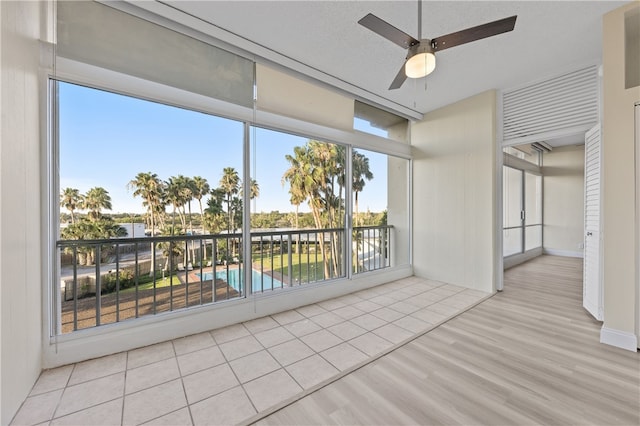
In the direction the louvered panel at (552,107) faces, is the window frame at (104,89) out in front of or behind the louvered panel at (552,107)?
in front

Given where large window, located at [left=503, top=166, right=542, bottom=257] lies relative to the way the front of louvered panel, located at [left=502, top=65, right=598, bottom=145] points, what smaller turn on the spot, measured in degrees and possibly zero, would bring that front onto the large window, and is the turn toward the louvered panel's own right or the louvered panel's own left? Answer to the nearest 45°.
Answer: approximately 135° to the louvered panel's own right

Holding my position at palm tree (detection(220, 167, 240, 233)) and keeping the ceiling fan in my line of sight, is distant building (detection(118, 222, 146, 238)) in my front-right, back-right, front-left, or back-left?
back-right

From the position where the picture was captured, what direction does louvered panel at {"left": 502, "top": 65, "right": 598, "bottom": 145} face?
facing the viewer and to the left of the viewer

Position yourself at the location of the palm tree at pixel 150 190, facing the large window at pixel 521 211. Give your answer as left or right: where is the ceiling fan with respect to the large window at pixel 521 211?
right
